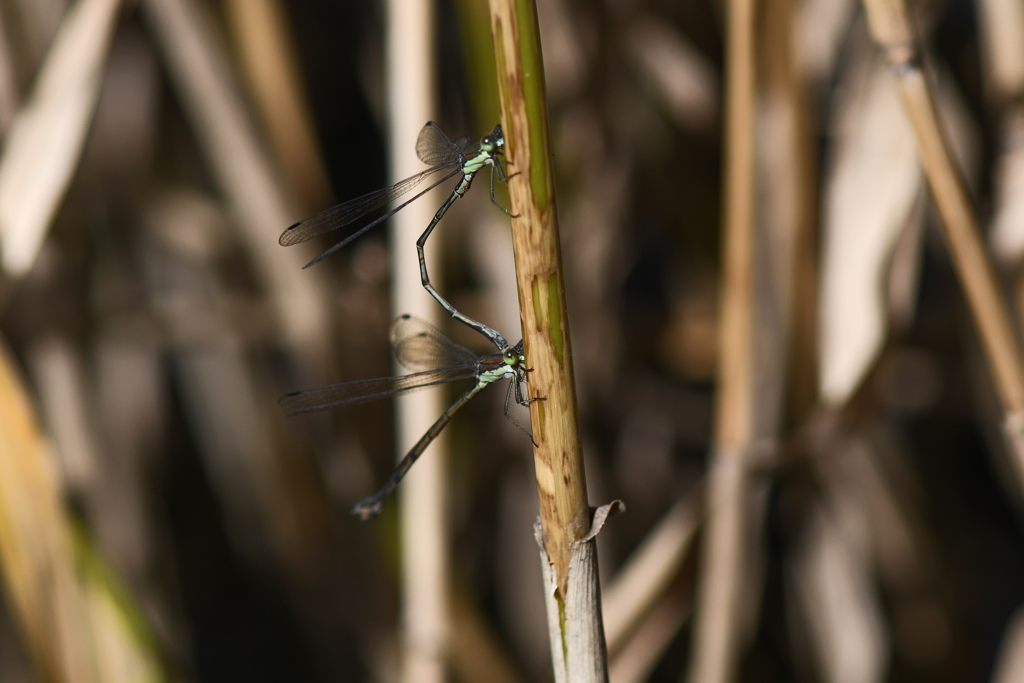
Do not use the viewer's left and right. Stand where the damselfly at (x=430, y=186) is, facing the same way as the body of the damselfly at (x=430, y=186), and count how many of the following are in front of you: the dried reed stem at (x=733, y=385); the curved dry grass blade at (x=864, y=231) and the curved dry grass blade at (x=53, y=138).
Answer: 2

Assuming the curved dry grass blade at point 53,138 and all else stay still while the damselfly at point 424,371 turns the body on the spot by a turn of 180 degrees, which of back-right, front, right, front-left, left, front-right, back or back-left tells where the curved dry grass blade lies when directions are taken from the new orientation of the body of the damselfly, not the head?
front

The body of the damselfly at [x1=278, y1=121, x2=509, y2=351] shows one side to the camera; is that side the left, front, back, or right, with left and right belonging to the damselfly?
right

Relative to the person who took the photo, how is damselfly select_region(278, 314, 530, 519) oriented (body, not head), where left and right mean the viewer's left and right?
facing to the right of the viewer

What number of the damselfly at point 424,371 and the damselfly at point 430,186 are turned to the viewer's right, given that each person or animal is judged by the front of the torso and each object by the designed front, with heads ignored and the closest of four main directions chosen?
2

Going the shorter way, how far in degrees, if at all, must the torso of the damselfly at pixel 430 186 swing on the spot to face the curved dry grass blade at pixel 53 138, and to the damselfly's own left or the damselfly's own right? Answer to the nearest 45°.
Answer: approximately 180°

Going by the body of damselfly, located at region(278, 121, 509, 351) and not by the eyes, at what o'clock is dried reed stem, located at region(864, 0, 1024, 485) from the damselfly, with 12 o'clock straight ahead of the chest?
The dried reed stem is roughly at 11 o'clock from the damselfly.

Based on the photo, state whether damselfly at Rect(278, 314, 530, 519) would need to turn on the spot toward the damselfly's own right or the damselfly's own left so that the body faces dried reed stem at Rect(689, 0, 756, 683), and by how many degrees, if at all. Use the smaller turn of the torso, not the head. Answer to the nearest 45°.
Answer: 0° — it already faces it
